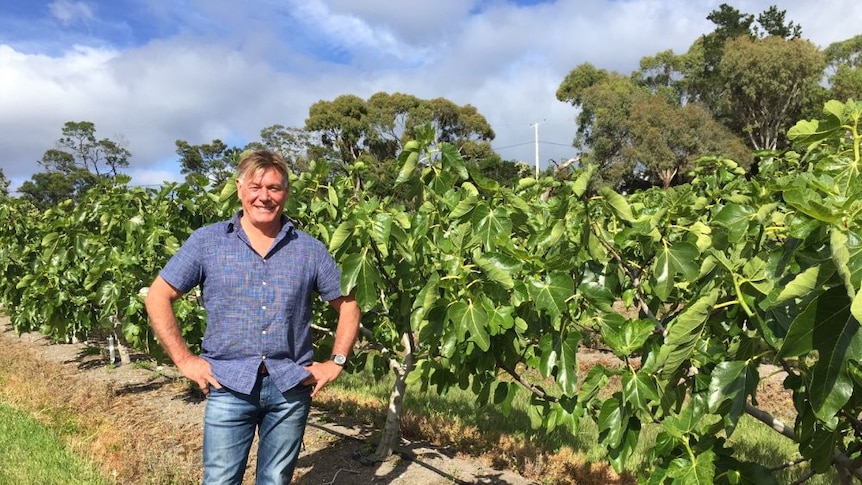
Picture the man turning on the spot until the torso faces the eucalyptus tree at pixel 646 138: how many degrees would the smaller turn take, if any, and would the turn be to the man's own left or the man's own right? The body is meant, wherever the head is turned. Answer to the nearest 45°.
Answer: approximately 135° to the man's own left

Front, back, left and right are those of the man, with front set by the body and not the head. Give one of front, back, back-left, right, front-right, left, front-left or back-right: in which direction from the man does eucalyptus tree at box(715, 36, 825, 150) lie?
back-left

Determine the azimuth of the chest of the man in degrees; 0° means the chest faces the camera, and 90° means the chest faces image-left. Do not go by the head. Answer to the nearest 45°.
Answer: approximately 0°
